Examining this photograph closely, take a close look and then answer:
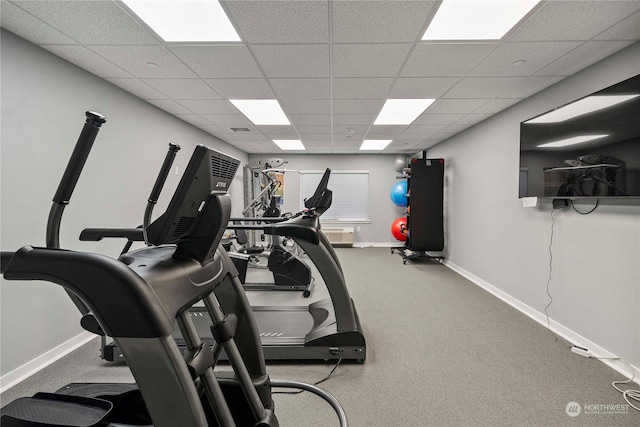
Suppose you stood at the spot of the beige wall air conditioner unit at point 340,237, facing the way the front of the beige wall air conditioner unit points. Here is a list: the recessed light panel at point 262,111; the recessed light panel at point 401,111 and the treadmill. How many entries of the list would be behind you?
0

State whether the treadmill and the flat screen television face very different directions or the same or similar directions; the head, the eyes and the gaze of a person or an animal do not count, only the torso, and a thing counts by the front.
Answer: very different directions

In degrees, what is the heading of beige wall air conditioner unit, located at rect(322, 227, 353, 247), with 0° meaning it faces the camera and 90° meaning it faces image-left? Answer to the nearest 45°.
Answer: approximately 0°

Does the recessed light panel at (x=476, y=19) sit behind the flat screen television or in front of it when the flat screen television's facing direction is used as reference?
in front

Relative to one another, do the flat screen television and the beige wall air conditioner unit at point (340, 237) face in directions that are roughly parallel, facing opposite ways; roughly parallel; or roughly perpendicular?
roughly perpendicular

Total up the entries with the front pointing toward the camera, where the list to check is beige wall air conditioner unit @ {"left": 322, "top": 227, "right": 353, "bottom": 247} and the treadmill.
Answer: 1

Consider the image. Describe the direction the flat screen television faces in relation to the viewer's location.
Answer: facing the viewer and to the left of the viewer

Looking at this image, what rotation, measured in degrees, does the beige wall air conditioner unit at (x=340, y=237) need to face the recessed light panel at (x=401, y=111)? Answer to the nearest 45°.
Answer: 0° — it already faces it
